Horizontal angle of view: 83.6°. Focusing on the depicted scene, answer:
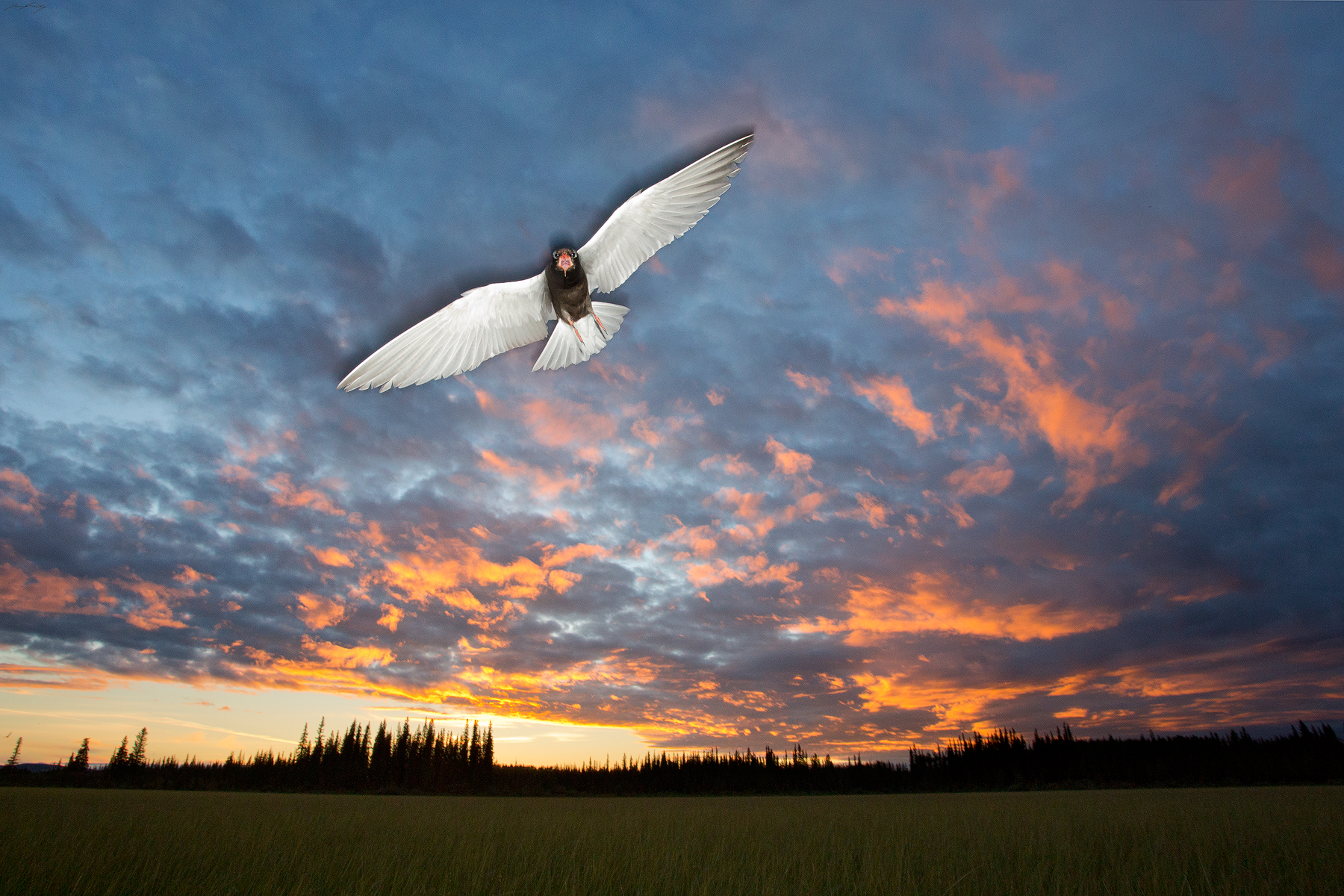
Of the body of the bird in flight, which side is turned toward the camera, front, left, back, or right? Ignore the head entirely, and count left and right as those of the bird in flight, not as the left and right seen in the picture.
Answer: front
